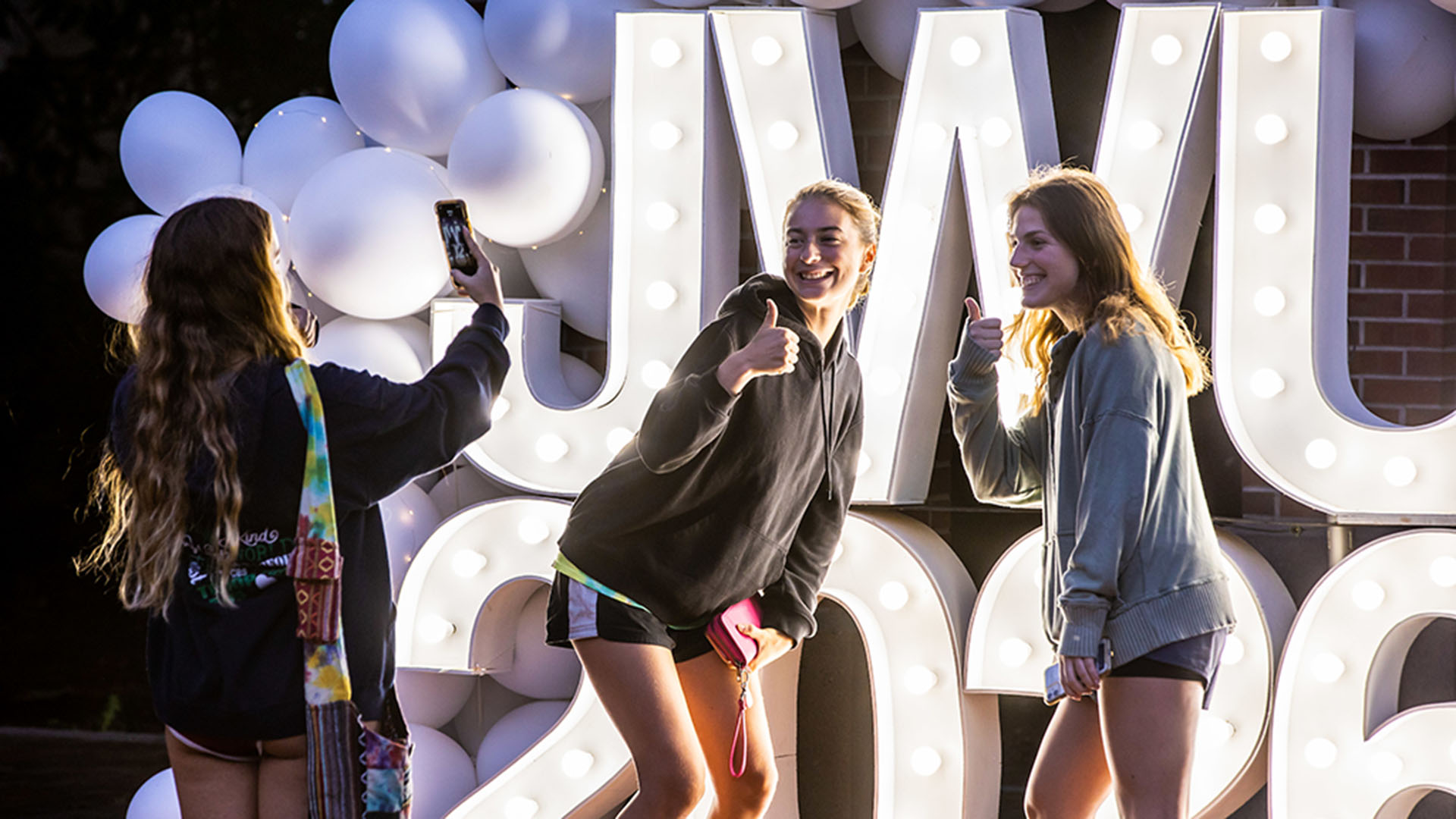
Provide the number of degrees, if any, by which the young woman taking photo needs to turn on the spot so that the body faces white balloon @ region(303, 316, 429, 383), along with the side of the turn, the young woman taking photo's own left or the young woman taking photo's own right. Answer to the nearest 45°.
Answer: approximately 45° to the young woman taking photo's own left

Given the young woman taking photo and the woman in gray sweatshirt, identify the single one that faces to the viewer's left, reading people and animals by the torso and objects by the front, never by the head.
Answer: the woman in gray sweatshirt

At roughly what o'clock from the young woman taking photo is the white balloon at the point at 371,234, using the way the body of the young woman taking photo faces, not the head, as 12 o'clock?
The white balloon is roughly at 11 o'clock from the young woman taking photo.

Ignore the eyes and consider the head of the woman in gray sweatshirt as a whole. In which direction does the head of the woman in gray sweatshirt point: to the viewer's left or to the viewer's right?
to the viewer's left

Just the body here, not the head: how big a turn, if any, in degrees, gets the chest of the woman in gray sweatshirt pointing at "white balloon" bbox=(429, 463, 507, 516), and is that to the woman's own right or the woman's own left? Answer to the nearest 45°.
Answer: approximately 45° to the woman's own right

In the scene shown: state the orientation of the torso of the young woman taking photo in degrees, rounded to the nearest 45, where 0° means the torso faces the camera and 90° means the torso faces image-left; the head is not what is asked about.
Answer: approximately 225°

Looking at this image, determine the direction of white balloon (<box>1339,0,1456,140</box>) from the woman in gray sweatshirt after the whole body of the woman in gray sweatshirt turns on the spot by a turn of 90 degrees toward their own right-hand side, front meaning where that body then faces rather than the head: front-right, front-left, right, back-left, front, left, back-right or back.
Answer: front-right

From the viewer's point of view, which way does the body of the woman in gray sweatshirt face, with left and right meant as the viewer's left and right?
facing to the left of the viewer
